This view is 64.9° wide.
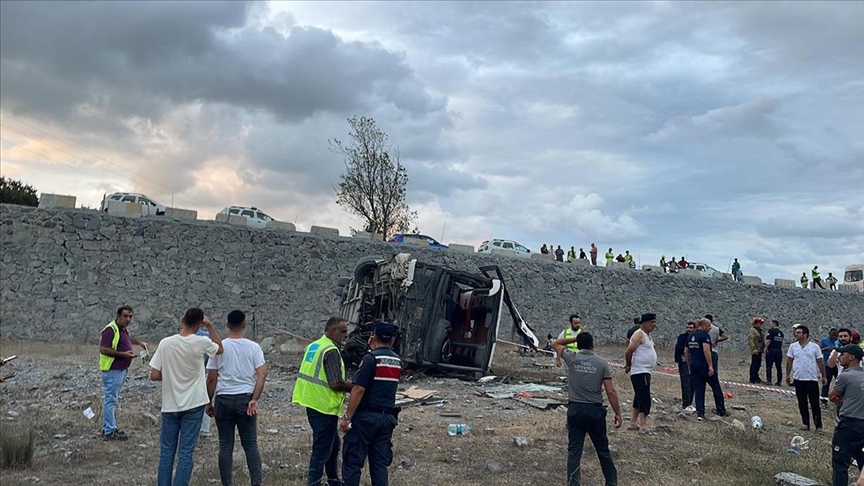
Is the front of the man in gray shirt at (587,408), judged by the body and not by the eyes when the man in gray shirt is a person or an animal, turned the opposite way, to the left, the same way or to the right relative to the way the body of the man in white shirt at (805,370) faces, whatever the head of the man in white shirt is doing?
the opposite way

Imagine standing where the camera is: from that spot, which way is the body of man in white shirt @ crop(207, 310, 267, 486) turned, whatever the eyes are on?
away from the camera

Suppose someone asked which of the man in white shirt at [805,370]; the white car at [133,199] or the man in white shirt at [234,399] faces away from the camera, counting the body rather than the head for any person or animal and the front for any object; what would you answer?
the man in white shirt at [234,399]

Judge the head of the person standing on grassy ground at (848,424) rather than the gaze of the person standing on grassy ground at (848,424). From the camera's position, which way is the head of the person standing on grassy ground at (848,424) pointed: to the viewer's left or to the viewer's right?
to the viewer's left

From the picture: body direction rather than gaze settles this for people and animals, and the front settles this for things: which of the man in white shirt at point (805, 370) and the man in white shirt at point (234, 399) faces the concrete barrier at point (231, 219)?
the man in white shirt at point (234, 399)

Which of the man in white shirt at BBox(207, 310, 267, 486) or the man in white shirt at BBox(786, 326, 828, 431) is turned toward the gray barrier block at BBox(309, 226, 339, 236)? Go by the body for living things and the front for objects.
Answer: the man in white shirt at BBox(207, 310, 267, 486)

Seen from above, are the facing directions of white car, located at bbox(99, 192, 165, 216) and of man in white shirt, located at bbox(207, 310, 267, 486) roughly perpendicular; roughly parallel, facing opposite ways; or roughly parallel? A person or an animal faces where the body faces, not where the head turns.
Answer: roughly perpendicular

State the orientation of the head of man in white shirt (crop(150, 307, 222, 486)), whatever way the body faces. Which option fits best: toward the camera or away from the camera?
away from the camera

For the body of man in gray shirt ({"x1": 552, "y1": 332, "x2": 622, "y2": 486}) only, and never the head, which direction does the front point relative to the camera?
away from the camera

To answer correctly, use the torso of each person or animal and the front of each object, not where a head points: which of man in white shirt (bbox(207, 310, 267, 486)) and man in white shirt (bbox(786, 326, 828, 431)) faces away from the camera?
man in white shirt (bbox(207, 310, 267, 486))

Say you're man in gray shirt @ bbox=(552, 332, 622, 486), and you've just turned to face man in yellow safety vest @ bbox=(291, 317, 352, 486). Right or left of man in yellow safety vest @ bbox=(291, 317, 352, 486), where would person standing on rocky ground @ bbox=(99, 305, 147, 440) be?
right

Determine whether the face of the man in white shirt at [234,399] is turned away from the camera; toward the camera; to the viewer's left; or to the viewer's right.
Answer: away from the camera
